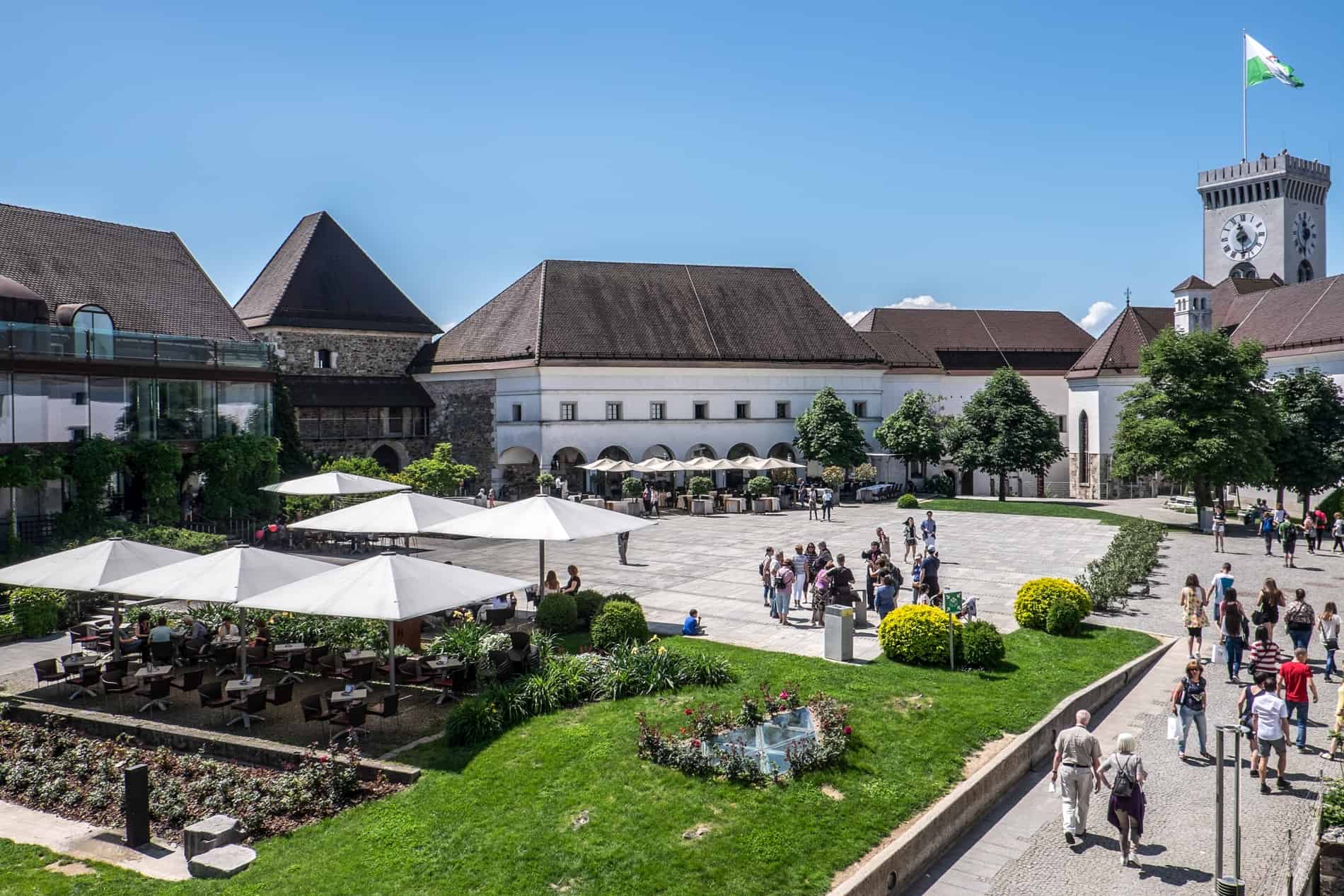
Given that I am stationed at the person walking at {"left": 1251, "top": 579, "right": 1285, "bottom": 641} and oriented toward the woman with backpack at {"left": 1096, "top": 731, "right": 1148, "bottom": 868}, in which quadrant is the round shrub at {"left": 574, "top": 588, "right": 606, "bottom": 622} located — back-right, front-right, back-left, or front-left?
front-right

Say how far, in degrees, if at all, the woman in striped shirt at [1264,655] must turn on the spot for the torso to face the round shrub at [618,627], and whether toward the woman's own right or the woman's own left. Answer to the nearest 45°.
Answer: approximately 90° to the woman's own left

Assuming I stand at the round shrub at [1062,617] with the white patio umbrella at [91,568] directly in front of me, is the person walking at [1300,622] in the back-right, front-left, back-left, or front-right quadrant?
back-left

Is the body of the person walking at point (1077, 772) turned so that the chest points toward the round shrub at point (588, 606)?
no

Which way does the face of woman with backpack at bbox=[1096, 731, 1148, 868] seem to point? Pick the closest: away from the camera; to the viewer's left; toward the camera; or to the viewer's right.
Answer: away from the camera

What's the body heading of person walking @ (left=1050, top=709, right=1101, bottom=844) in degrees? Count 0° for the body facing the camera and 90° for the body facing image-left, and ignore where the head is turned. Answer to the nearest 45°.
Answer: approximately 180°

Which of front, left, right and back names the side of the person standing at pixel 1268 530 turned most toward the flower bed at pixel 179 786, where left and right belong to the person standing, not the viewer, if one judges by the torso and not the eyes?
front

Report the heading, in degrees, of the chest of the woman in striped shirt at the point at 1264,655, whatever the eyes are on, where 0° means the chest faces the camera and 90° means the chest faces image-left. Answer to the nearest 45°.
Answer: approximately 180°

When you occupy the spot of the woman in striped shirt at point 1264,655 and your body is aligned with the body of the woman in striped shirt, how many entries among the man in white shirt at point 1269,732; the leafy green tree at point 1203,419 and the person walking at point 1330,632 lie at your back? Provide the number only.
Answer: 1

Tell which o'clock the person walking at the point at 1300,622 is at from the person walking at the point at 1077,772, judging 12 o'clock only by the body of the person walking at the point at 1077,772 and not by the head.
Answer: the person walking at the point at 1300,622 is roughly at 1 o'clock from the person walking at the point at 1077,772.

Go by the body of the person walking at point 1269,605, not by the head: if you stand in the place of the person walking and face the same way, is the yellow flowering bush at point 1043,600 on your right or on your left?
on your left
